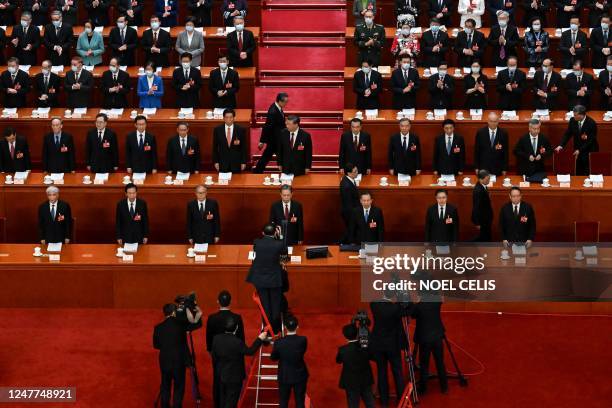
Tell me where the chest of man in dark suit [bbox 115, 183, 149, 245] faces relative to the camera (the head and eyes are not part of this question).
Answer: toward the camera

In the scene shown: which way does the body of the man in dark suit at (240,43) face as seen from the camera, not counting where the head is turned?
toward the camera

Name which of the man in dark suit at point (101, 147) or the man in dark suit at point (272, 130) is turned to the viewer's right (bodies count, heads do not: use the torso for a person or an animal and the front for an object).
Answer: the man in dark suit at point (272, 130)

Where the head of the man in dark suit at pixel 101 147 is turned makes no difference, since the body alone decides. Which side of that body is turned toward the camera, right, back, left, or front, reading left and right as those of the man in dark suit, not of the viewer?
front

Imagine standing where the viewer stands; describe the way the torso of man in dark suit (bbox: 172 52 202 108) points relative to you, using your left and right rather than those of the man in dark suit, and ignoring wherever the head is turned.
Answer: facing the viewer

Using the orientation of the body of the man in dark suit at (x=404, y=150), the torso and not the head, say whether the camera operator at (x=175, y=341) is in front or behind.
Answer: in front

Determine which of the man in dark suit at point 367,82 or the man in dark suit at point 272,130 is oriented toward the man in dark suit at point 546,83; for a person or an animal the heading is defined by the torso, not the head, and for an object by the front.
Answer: the man in dark suit at point 272,130

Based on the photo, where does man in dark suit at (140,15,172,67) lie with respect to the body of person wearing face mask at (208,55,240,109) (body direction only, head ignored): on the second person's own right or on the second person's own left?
on the second person's own right

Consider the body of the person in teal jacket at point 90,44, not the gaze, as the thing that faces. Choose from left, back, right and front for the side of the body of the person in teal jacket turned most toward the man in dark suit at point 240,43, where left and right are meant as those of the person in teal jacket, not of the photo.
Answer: left

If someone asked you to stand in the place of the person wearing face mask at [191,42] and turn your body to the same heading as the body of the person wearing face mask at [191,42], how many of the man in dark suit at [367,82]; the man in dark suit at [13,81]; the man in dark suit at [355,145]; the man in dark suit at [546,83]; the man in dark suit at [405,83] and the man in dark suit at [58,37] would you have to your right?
2

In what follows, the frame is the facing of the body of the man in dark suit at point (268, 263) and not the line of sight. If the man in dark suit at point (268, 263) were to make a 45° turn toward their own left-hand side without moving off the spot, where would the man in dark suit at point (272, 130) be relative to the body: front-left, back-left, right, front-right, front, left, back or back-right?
front-right

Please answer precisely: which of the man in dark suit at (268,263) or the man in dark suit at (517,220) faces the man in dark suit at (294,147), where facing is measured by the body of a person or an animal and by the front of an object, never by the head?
the man in dark suit at (268,263)

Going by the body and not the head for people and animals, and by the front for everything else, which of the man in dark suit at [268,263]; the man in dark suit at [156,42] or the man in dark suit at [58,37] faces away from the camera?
the man in dark suit at [268,263]

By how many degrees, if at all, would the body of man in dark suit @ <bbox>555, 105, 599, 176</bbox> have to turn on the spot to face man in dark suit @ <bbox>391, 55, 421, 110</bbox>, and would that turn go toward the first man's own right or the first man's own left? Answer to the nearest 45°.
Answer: approximately 45° to the first man's own right
